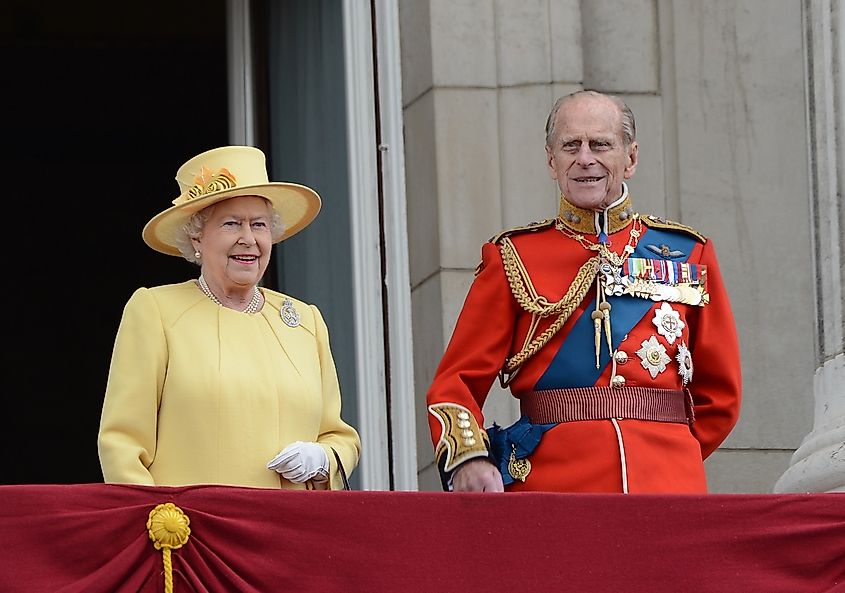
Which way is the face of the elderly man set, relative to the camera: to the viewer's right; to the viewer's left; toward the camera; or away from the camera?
toward the camera

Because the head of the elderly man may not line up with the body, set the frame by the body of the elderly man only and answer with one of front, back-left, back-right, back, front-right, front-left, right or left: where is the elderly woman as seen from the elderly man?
right

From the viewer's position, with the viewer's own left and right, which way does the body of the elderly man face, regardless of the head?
facing the viewer
